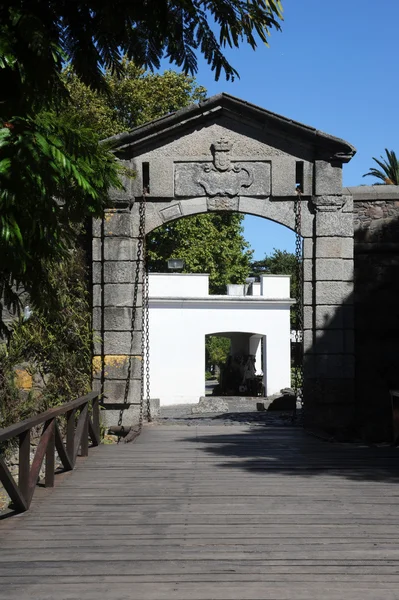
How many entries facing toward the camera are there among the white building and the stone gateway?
2

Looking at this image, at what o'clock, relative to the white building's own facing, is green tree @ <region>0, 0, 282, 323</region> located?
The green tree is roughly at 12 o'clock from the white building.

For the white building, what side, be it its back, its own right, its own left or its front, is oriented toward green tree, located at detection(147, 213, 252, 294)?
back

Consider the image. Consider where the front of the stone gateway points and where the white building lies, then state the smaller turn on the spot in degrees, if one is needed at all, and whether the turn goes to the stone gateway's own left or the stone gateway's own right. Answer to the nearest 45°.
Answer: approximately 180°

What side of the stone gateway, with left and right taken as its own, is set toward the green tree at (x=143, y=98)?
back

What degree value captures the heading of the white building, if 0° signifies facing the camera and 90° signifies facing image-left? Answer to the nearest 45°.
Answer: approximately 0°

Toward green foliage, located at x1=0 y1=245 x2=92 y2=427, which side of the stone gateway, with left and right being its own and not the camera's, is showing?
right

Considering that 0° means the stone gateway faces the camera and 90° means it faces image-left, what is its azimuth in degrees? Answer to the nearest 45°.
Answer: approximately 0°
